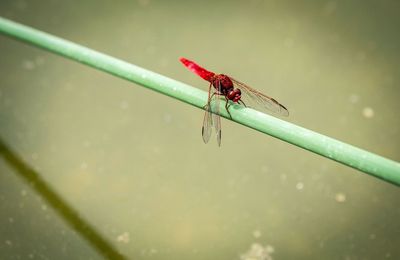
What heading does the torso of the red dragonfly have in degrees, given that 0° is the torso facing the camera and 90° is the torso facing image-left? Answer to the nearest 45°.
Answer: approximately 315°
